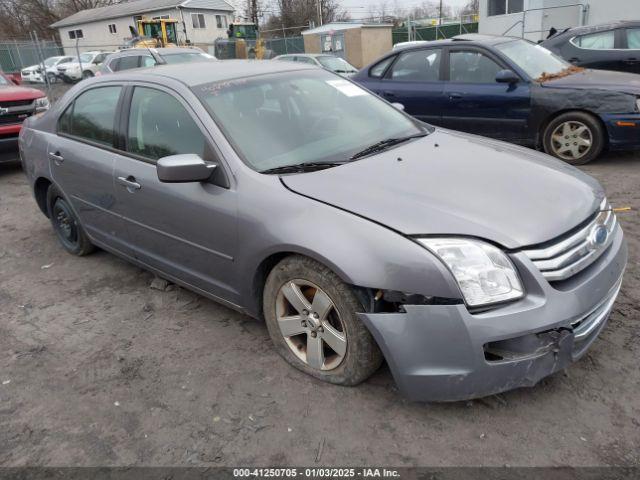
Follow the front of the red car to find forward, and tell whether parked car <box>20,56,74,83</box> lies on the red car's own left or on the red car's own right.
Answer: on the red car's own left

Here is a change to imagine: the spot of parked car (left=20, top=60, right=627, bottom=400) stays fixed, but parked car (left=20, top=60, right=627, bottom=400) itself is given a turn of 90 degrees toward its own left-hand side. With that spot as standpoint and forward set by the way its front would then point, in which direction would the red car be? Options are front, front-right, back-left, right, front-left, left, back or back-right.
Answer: left

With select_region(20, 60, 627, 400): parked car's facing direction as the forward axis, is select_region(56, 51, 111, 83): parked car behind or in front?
behind

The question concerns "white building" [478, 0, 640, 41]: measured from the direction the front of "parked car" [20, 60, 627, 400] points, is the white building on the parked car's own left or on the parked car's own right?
on the parked car's own left

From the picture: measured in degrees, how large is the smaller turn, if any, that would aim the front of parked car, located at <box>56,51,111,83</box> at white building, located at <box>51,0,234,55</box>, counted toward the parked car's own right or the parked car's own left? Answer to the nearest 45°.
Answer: approximately 135° to the parked car's own right

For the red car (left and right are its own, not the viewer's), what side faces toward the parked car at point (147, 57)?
left

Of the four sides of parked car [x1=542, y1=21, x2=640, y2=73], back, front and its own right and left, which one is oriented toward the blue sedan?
right

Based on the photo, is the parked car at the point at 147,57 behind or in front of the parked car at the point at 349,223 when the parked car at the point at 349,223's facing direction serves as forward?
behind

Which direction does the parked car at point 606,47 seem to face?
to the viewer's right

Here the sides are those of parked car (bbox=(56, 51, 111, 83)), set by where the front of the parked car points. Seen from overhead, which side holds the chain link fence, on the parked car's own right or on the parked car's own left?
on the parked car's own right
